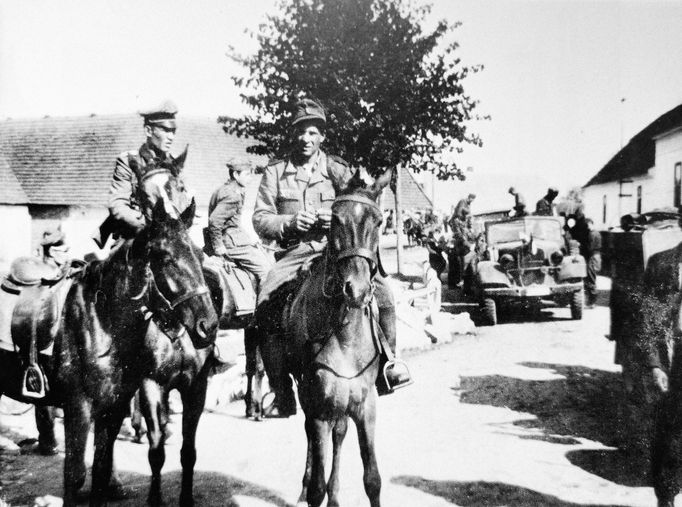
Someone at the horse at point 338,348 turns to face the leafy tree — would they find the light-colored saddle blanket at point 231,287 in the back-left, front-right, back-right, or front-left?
front-left

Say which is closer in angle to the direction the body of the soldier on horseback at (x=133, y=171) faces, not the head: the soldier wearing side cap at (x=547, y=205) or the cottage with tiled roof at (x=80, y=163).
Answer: the soldier wearing side cap

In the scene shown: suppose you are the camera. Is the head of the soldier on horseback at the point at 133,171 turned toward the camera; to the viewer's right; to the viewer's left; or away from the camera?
to the viewer's right

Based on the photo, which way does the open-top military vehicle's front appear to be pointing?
toward the camera

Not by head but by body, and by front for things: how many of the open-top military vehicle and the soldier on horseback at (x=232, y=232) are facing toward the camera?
1

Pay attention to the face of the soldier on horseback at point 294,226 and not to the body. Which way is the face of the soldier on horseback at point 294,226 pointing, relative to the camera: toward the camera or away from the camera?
toward the camera

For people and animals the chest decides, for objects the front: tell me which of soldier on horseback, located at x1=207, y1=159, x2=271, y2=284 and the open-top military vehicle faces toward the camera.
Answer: the open-top military vehicle

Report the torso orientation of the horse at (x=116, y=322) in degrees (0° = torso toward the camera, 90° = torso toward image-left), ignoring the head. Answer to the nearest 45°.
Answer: approximately 315°

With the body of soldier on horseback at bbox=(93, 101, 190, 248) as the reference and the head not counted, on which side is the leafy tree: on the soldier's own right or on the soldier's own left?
on the soldier's own left
